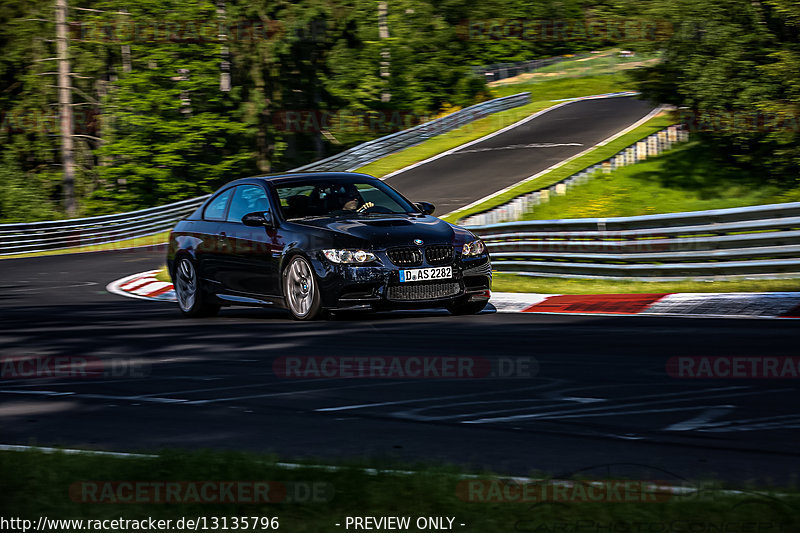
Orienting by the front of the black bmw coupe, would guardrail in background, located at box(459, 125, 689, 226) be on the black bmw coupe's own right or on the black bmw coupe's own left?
on the black bmw coupe's own left

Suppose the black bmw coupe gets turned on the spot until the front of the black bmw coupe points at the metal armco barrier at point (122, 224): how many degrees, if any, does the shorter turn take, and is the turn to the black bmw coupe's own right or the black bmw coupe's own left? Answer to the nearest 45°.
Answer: approximately 135° to the black bmw coupe's own left

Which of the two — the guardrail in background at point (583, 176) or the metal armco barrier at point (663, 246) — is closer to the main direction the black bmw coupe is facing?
the metal armco barrier

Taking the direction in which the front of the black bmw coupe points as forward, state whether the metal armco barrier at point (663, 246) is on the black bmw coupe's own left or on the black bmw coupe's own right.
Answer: on the black bmw coupe's own left

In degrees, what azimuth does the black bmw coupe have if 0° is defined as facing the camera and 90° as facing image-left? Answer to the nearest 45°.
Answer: approximately 315°
